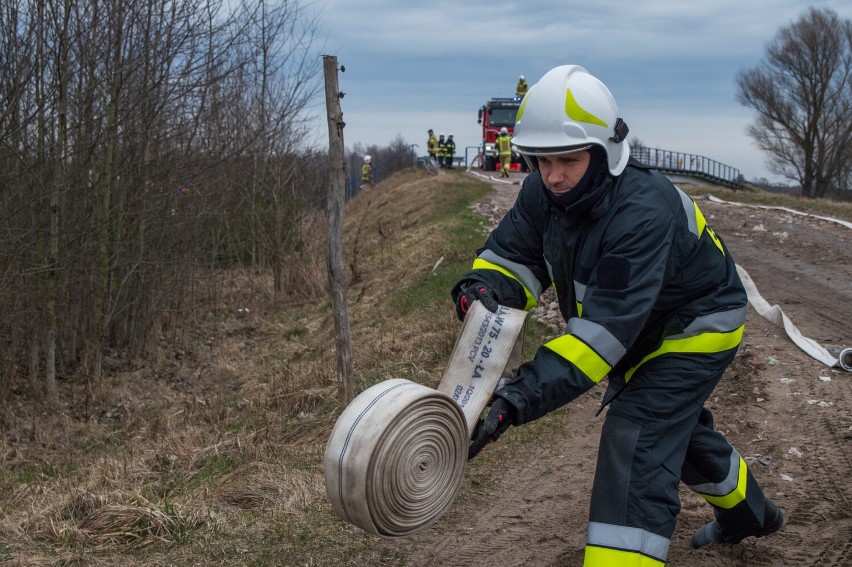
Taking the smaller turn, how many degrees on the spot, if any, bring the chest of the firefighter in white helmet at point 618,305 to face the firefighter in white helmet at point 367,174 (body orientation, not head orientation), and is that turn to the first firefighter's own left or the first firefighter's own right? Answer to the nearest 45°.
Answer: approximately 135° to the first firefighter's own right

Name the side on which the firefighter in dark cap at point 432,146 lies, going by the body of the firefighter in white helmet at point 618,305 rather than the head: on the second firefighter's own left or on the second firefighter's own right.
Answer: on the second firefighter's own right

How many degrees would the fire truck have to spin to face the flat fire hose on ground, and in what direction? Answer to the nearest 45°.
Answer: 0° — it already faces it

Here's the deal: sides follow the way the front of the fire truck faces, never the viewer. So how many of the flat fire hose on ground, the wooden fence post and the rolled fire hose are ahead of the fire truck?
3

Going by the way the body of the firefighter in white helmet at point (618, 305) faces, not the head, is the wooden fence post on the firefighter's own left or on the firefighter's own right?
on the firefighter's own right

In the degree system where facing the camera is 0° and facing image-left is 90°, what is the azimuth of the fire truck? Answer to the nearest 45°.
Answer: approximately 0°

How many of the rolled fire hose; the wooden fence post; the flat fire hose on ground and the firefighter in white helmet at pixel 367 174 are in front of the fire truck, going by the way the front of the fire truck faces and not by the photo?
3

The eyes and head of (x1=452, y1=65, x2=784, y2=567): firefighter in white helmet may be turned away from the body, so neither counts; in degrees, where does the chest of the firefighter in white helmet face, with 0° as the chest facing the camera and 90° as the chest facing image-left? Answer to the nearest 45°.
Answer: approximately 45°

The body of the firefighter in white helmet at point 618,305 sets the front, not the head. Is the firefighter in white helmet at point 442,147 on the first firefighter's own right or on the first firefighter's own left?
on the first firefighter's own right
